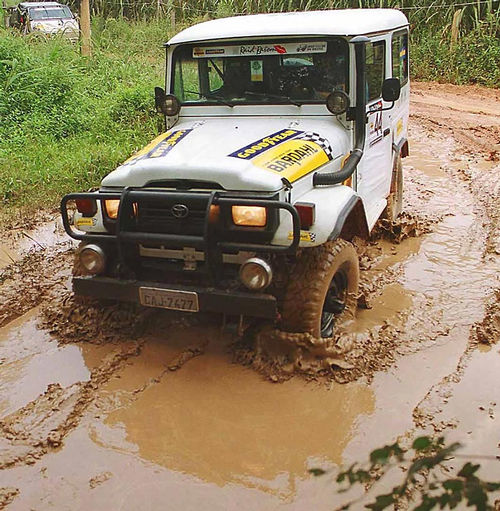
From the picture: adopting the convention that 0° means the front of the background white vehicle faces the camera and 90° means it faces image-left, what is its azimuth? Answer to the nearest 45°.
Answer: approximately 315°

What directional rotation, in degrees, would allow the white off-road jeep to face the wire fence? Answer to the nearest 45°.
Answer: approximately 135° to its right

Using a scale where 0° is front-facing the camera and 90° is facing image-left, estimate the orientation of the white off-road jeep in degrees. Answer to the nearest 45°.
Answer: approximately 45°

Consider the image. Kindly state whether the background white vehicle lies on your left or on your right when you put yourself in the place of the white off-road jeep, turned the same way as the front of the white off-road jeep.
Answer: on your right

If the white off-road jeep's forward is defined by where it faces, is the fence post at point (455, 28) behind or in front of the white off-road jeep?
behind
